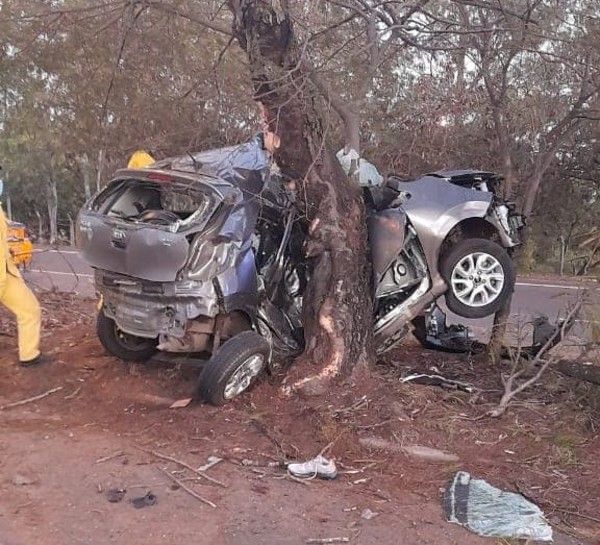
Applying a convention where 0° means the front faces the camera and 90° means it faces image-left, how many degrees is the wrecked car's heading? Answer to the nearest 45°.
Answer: approximately 225°

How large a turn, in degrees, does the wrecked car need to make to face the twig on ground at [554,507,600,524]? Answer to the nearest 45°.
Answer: approximately 90° to its right

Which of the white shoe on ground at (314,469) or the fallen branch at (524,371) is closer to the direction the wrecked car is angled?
the fallen branch

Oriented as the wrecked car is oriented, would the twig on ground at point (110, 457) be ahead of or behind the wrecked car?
behind

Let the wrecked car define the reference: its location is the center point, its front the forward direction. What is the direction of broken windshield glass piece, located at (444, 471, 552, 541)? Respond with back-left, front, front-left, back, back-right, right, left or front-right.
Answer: right

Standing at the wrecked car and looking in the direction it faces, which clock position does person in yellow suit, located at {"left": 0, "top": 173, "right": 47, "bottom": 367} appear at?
The person in yellow suit is roughly at 8 o'clock from the wrecked car.

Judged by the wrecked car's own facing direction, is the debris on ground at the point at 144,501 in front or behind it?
behind
